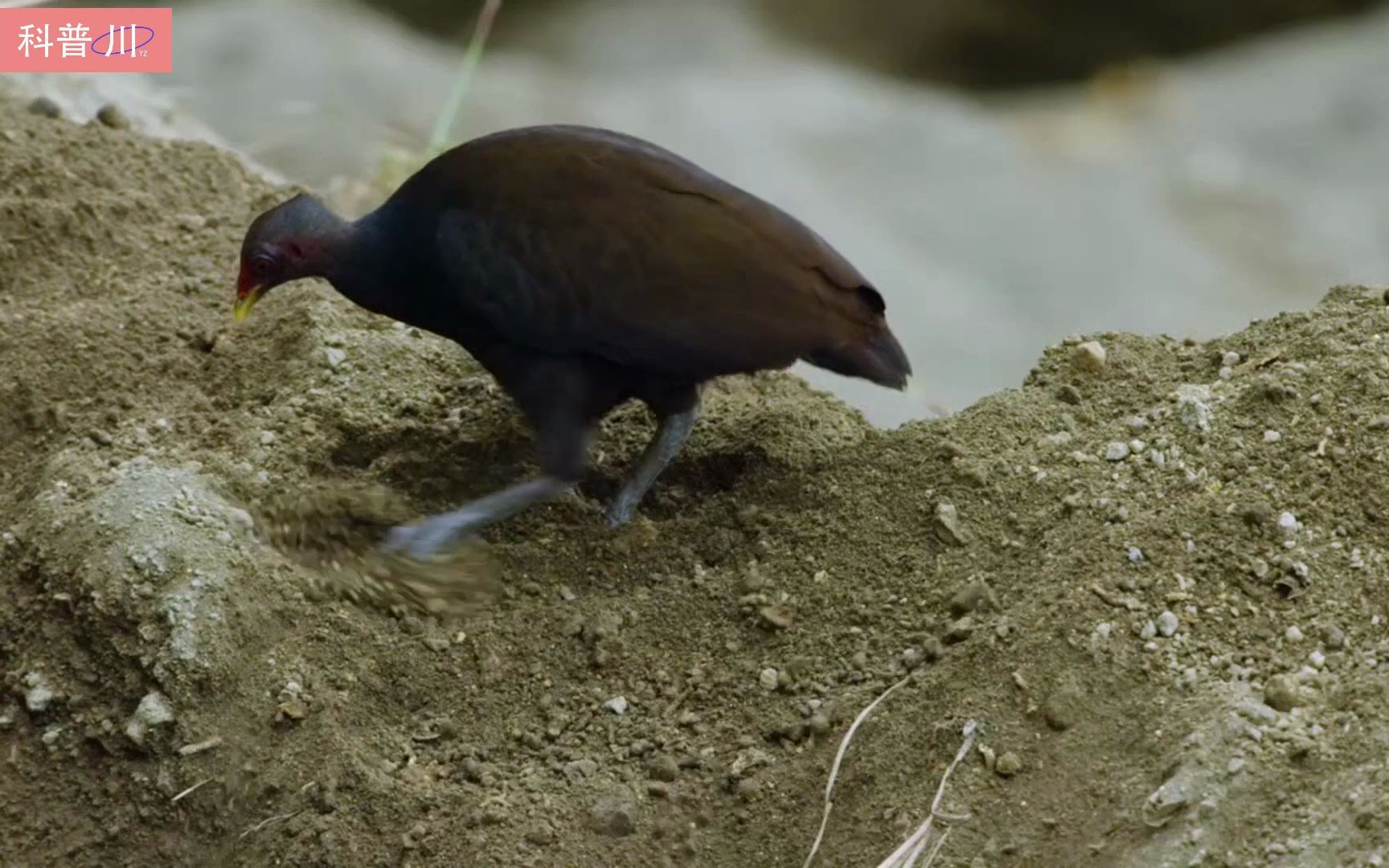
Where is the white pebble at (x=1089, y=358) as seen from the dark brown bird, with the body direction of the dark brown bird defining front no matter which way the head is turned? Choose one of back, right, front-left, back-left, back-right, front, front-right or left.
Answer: back

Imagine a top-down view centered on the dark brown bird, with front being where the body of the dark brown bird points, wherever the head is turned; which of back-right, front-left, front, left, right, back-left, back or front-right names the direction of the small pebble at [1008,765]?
back-left

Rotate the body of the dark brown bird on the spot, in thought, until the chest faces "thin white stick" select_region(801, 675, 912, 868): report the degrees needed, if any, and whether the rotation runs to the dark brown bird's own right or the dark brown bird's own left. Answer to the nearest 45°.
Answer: approximately 135° to the dark brown bird's own left

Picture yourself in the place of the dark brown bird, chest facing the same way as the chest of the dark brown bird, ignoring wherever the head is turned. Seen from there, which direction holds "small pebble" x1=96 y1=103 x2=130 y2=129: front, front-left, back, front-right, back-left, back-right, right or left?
front-right

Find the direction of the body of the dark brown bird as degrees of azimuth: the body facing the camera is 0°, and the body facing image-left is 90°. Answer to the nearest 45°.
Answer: approximately 90°

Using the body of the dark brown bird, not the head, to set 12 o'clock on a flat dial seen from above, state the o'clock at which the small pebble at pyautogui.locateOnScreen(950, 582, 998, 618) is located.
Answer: The small pebble is roughly at 7 o'clock from the dark brown bird.

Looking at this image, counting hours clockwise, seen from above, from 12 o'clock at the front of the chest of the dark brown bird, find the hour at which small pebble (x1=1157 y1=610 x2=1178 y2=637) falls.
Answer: The small pebble is roughly at 7 o'clock from the dark brown bird.

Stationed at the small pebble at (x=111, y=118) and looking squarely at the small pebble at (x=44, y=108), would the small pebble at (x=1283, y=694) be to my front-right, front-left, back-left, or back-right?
back-left

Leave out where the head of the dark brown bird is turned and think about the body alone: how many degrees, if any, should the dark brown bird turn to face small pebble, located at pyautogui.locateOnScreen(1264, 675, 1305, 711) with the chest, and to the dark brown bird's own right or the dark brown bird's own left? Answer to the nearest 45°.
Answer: approximately 135° to the dark brown bird's own left

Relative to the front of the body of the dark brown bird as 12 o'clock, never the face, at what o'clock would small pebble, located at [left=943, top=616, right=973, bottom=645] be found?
The small pebble is roughly at 7 o'clock from the dark brown bird.

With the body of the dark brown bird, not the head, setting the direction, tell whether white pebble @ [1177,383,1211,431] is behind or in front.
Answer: behind

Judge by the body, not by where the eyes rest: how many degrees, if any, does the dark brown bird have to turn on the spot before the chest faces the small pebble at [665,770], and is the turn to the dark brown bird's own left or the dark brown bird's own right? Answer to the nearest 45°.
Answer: approximately 135° to the dark brown bird's own left
